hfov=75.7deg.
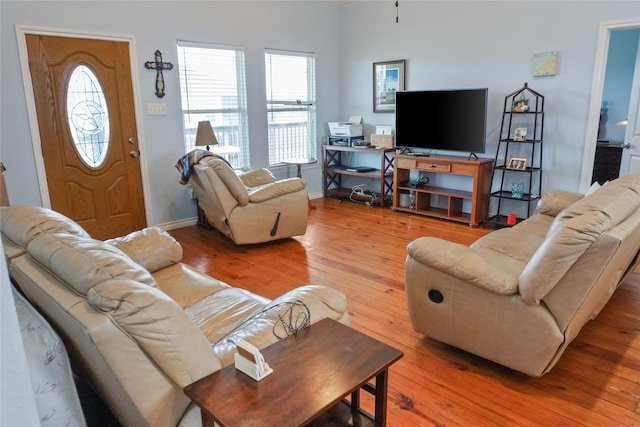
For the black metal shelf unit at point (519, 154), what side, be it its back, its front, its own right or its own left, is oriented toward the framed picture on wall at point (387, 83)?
right

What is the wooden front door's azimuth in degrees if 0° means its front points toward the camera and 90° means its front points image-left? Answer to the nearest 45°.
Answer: approximately 315°

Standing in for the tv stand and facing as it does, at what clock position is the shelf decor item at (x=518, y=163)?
The shelf decor item is roughly at 8 o'clock from the tv stand.

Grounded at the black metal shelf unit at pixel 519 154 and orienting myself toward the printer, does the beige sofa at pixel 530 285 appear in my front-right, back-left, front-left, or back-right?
back-left

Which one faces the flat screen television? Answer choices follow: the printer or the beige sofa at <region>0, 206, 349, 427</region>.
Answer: the beige sofa
